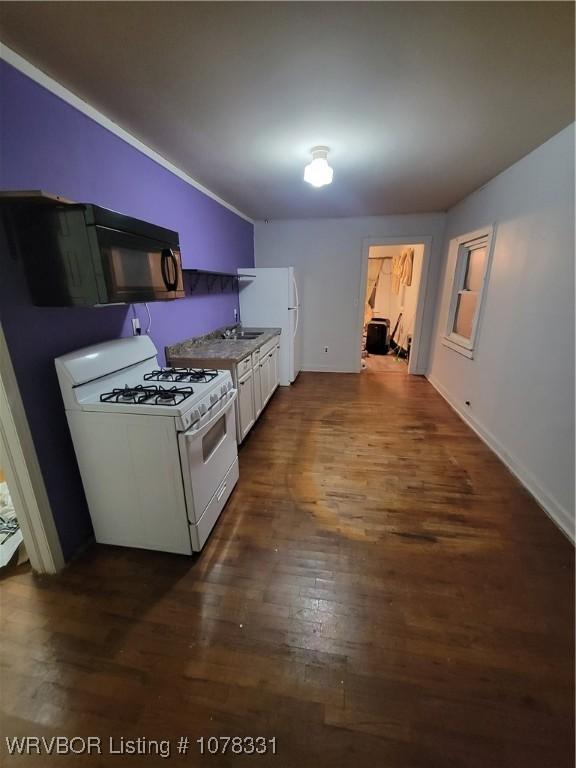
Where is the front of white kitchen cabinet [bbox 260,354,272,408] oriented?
to the viewer's right

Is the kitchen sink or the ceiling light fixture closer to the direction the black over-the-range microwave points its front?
the ceiling light fixture

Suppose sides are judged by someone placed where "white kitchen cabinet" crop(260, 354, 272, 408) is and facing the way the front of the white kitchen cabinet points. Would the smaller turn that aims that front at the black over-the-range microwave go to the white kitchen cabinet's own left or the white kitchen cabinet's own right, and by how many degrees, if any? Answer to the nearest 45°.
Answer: approximately 135° to the white kitchen cabinet's own right

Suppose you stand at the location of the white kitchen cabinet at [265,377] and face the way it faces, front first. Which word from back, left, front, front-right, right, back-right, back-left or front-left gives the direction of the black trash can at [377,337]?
front-left

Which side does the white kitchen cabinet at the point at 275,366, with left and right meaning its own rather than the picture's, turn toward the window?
front

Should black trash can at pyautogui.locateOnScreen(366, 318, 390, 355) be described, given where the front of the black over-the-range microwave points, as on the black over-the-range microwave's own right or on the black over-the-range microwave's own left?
on the black over-the-range microwave's own left

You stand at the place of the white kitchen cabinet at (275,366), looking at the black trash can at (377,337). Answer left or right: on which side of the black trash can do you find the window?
right

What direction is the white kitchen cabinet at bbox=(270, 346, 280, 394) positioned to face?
to the viewer's right

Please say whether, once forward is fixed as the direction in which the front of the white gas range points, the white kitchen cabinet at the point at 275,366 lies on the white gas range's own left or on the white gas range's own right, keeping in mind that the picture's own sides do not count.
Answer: on the white gas range's own left

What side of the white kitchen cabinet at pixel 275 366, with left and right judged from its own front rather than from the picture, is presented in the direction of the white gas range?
right
